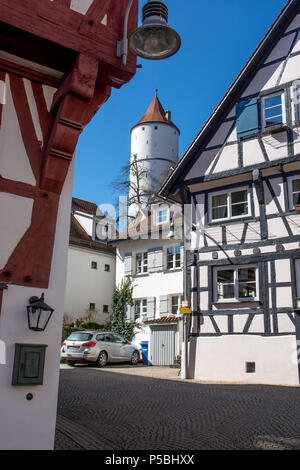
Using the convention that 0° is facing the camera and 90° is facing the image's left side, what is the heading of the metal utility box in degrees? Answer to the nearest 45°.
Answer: approximately 0°

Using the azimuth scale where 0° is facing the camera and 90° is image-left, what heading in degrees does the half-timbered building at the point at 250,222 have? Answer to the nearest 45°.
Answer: approximately 0°

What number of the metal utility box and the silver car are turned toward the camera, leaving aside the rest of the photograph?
1

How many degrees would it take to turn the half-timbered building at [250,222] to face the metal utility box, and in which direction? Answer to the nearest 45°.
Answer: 0° — it already faces it

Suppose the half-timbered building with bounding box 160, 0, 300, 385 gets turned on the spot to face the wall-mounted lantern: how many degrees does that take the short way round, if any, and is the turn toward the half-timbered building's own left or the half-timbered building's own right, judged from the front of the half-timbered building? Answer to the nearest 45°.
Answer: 0° — it already faces it
